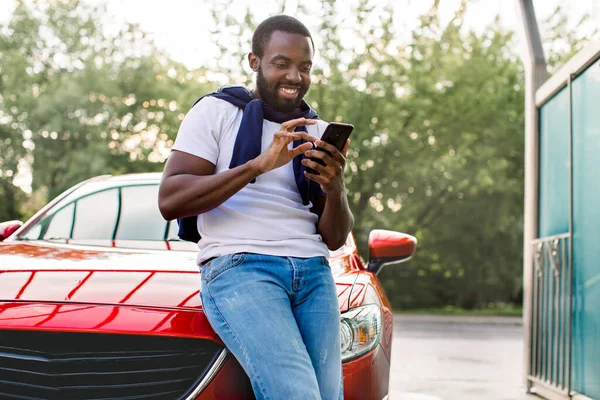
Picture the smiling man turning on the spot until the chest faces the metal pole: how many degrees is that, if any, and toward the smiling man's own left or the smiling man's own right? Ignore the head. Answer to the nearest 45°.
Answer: approximately 90° to the smiling man's own left

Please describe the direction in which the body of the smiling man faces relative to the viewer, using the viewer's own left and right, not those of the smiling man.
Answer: facing the viewer and to the right of the viewer
